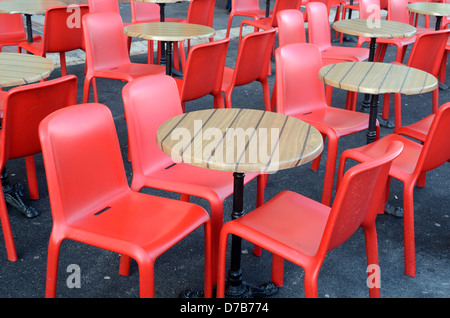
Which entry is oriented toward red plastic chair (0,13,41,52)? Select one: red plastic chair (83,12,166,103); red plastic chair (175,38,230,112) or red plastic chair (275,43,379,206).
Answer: red plastic chair (175,38,230,112)

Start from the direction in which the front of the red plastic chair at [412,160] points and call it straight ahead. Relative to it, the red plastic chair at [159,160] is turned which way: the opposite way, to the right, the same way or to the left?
the opposite way

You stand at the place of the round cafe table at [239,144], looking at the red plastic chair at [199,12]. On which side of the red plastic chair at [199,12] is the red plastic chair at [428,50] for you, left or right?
right

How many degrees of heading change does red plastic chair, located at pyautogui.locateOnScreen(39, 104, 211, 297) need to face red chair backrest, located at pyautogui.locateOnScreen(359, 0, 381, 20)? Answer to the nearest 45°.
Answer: approximately 90° to its left

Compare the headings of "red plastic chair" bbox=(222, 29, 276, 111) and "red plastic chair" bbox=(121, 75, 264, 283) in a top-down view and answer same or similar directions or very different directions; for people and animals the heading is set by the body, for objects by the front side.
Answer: very different directions

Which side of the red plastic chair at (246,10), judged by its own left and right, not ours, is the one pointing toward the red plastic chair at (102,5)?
right

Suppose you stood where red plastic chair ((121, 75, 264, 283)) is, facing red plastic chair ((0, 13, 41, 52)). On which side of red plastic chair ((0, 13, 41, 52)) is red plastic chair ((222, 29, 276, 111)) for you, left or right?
right

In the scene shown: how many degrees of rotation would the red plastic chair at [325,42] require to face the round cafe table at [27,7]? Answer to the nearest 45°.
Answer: approximately 135° to its right

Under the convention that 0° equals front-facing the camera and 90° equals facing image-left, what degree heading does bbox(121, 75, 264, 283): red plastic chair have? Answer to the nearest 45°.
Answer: approximately 315°

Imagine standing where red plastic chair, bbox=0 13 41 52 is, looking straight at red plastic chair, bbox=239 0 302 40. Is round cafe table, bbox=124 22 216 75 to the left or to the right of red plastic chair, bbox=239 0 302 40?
right

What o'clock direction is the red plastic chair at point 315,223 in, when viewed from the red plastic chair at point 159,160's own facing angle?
the red plastic chair at point 315,223 is roughly at 12 o'clock from the red plastic chair at point 159,160.

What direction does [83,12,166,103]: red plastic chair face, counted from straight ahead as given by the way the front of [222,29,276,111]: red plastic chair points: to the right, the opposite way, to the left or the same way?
the opposite way
